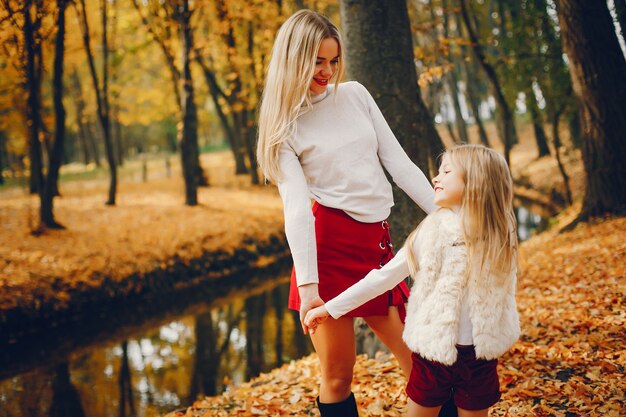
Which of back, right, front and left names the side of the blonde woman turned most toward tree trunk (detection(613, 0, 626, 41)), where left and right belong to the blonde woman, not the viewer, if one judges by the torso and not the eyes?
left

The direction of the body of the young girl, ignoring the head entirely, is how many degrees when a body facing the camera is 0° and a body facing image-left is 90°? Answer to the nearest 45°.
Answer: approximately 0°

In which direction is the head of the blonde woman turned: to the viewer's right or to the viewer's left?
to the viewer's right

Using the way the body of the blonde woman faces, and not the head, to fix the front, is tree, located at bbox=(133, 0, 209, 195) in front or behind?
behind

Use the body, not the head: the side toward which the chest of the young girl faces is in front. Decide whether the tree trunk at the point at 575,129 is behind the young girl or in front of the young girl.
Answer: behind

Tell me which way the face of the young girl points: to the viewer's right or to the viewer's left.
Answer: to the viewer's left

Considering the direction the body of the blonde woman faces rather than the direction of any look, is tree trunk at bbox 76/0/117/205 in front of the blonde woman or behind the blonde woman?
behind
